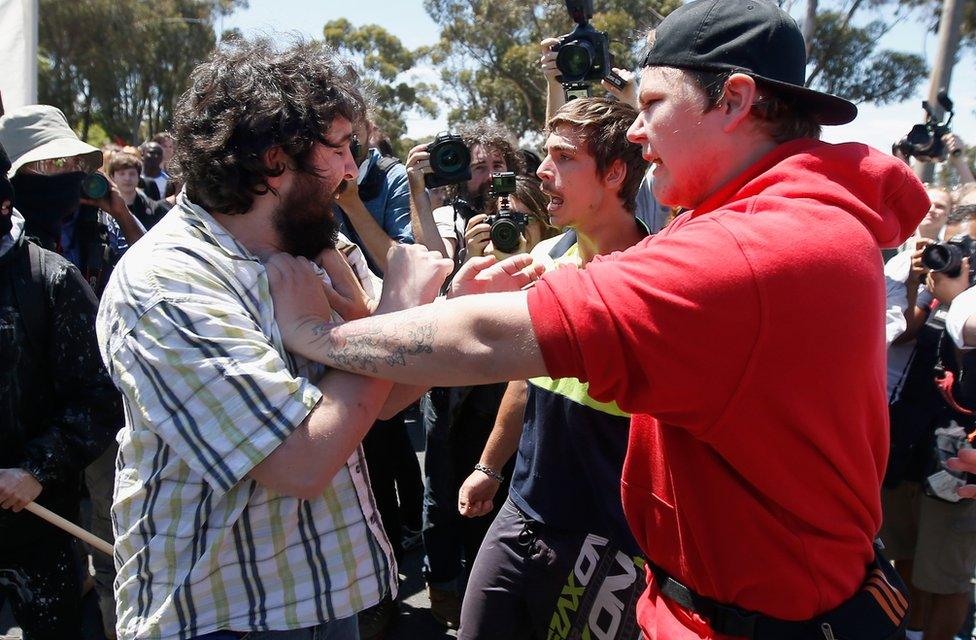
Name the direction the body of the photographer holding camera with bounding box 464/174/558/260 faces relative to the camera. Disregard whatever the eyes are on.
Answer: toward the camera

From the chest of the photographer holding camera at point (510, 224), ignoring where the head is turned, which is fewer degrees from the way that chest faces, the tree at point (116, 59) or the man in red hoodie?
the man in red hoodie

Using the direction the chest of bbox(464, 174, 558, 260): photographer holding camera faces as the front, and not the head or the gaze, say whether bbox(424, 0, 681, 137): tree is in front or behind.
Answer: behind

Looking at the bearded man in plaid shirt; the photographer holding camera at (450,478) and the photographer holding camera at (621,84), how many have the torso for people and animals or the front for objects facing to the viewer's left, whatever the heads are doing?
0

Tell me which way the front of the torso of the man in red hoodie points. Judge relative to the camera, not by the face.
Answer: to the viewer's left

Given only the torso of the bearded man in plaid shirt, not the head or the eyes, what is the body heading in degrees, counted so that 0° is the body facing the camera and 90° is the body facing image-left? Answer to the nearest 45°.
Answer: approximately 270°

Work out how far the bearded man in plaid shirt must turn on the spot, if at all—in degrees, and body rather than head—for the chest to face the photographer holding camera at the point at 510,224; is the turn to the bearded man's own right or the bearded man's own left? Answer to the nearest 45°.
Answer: approximately 45° to the bearded man's own left

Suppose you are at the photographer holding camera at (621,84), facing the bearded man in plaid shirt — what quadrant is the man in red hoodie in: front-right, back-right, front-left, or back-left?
front-left

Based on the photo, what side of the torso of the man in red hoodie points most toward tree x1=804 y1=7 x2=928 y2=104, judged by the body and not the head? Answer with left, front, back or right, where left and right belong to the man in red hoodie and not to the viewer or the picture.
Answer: right

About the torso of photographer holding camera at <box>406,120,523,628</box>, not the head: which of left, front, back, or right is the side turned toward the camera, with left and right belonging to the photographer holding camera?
front

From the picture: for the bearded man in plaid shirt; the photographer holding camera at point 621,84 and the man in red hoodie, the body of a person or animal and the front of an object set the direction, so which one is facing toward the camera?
the photographer holding camera

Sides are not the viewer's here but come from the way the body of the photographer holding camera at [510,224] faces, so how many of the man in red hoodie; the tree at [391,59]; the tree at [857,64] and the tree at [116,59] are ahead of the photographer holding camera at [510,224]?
1

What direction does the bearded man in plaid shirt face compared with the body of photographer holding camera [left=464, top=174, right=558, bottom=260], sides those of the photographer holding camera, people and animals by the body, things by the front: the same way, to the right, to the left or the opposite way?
to the left

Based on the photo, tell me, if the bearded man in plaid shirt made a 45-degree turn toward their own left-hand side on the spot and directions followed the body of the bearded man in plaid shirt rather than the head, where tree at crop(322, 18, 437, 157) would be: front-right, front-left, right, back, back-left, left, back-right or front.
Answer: front-left

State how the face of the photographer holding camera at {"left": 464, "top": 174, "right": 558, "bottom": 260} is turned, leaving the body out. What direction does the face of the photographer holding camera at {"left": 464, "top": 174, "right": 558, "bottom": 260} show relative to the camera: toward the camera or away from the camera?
toward the camera

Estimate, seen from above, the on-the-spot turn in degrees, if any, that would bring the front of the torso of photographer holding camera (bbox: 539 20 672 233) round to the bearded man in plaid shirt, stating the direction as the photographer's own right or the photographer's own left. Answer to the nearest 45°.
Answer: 0° — they already face them

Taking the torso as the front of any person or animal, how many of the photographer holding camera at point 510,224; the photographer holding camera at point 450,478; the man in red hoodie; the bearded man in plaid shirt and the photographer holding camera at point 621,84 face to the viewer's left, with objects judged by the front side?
1

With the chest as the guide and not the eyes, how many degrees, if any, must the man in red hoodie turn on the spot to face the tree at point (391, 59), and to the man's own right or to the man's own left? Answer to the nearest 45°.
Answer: approximately 90° to the man's own right

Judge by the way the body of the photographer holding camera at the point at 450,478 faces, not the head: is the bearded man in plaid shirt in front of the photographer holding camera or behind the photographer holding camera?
in front

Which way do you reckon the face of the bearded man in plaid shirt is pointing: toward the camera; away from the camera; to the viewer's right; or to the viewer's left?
to the viewer's right
